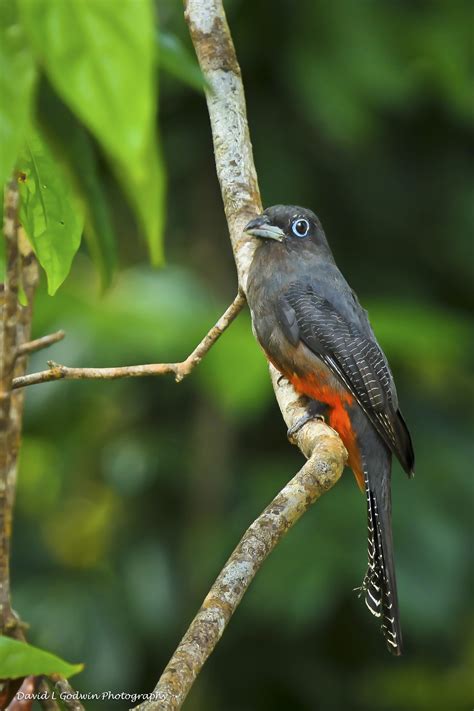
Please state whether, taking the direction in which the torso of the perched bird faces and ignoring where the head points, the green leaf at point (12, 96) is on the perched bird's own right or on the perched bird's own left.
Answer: on the perched bird's own left

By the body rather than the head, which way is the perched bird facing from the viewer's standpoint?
to the viewer's left

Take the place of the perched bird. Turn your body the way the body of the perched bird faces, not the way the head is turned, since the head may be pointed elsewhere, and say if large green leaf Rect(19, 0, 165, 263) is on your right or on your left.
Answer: on your left
